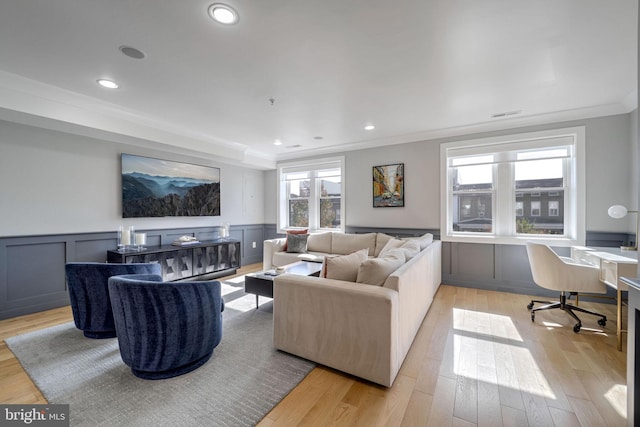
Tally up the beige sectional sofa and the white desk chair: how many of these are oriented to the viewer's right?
1

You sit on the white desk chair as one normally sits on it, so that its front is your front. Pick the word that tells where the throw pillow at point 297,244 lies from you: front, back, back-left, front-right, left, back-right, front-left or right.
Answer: back

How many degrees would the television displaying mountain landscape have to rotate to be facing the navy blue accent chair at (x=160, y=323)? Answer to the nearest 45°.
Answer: approximately 45° to its right

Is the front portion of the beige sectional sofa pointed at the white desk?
no

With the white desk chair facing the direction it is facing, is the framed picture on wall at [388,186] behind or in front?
behind

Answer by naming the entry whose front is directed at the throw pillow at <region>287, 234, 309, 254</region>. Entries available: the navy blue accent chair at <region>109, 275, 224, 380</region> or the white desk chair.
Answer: the navy blue accent chair

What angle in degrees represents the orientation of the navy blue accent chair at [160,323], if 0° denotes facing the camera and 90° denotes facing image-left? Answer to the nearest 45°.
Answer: approximately 225°

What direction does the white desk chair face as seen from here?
to the viewer's right

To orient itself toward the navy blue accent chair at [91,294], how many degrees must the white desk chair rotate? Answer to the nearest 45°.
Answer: approximately 135° to its right

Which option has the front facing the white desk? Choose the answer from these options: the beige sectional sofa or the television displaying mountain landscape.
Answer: the television displaying mountain landscape

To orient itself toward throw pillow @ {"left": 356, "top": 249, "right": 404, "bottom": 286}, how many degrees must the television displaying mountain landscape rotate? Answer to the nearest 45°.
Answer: approximately 45° to its right

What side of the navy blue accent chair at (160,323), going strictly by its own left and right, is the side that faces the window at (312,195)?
front

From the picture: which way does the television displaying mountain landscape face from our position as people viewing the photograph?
facing the viewer and to the right of the viewer

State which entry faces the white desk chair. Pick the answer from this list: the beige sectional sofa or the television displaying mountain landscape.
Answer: the television displaying mountain landscape
